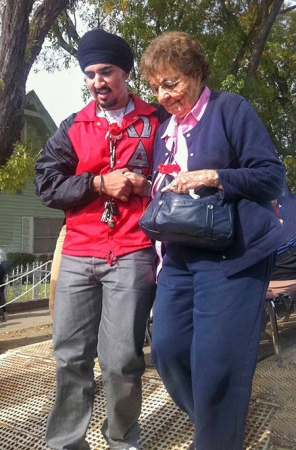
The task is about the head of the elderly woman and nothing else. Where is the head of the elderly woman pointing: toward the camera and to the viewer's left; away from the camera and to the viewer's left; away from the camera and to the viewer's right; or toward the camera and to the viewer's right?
toward the camera and to the viewer's left

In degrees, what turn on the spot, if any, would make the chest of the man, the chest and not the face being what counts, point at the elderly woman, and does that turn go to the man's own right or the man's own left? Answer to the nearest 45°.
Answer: approximately 45° to the man's own left

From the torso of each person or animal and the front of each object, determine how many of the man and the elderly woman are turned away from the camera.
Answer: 0

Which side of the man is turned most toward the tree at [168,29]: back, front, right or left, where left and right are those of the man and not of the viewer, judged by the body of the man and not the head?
back

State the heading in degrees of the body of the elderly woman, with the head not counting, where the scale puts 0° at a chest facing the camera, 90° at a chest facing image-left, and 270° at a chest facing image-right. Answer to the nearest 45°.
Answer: approximately 45°

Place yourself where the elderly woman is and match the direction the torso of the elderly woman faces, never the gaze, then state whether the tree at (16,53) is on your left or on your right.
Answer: on your right

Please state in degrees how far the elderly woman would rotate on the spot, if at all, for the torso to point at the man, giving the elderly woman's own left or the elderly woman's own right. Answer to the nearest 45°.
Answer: approximately 90° to the elderly woman's own right

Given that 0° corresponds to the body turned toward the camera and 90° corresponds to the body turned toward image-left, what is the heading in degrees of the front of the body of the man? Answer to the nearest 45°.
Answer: approximately 0°

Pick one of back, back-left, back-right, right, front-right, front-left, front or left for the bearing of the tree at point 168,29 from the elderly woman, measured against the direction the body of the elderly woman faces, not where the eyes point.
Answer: back-right

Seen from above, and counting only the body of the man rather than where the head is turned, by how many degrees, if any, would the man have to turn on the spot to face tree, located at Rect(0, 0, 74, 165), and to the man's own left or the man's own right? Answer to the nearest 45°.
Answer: approximately 180°
